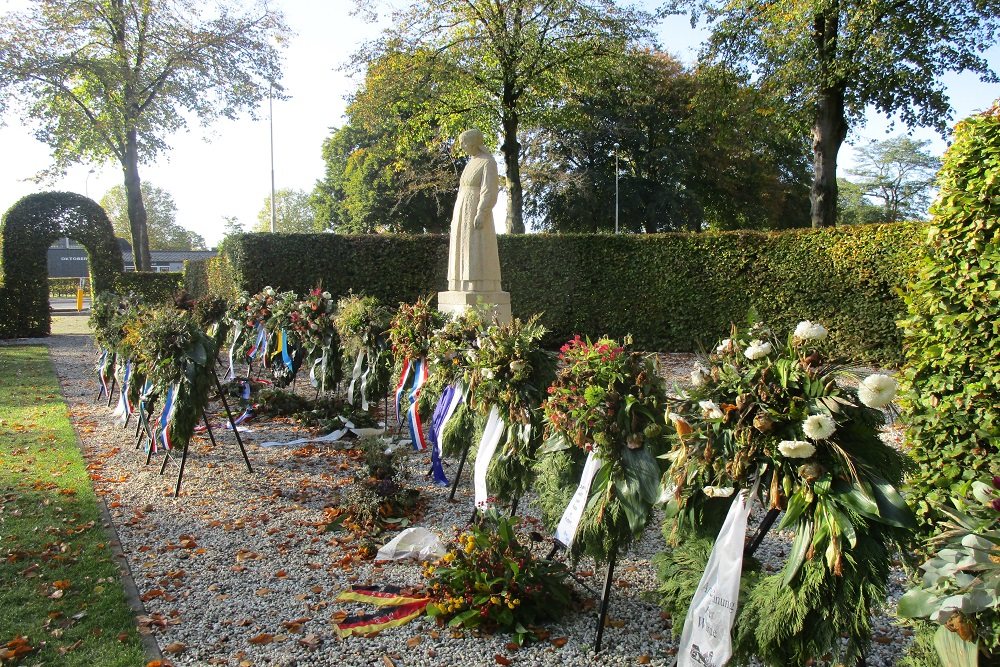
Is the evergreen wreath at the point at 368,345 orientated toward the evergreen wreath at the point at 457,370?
no

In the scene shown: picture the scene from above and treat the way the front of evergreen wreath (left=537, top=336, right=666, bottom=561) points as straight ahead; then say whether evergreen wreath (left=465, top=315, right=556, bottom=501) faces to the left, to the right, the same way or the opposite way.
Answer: the same way

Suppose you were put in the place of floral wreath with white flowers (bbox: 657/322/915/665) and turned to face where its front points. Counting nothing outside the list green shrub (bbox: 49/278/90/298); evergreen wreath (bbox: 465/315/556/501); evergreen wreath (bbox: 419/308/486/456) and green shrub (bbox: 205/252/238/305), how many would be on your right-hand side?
4

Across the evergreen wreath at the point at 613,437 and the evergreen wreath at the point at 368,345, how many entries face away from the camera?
0

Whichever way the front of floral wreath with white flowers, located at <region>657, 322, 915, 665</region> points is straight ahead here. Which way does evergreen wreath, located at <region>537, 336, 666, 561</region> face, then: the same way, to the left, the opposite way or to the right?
the same way

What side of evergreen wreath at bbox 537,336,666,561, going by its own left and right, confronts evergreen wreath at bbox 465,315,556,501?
right

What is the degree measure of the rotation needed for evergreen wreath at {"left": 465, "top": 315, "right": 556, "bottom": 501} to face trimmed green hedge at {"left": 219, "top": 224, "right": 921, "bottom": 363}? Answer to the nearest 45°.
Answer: approximately 135° to its right

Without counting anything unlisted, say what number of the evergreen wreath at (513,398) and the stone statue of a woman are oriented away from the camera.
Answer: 0

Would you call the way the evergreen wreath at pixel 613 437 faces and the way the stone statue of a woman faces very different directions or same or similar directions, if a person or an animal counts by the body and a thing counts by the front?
same or similar directions

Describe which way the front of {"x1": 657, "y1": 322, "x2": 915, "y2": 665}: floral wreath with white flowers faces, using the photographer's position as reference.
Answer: facing the viewer and to the left of the viewer

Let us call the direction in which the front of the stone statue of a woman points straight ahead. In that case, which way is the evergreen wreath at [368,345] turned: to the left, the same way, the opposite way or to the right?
the same way

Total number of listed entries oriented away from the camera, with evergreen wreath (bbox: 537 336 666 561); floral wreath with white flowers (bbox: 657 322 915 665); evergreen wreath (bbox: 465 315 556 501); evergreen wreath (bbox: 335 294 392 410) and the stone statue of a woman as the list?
0

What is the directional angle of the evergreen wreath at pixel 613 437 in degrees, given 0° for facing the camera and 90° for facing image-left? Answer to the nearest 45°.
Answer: approximately 45°

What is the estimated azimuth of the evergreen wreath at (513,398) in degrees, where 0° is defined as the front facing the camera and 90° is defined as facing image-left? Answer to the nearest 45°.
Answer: approximately 45°

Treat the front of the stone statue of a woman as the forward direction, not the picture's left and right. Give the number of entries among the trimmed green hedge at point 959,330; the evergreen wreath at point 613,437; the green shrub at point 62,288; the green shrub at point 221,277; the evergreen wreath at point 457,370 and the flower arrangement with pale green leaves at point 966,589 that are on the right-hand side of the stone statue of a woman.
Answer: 2

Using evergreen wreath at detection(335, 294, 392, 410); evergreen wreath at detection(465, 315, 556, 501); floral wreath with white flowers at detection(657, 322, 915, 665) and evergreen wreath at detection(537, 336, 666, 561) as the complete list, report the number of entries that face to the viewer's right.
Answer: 0
